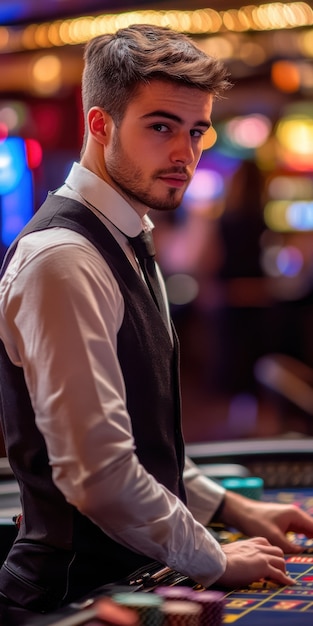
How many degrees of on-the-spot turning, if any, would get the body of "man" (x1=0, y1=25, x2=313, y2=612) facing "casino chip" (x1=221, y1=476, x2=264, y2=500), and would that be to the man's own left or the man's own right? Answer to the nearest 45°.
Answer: approximately 45° to the man's own left

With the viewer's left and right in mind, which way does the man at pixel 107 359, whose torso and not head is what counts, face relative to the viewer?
facing to the right of the viewer
